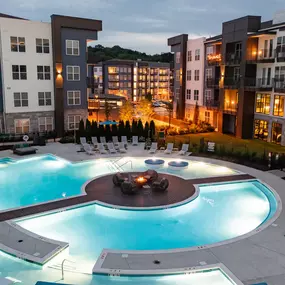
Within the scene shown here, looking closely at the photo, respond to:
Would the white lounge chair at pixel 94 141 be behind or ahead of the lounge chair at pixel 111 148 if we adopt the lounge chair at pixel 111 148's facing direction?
behind

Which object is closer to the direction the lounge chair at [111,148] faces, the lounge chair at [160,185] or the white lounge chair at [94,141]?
the lounge chair

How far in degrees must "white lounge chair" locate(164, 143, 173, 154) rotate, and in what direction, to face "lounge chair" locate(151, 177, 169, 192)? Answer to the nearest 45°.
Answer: approximately 45° to its left

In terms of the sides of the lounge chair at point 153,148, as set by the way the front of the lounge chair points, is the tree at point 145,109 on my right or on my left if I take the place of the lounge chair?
on my right

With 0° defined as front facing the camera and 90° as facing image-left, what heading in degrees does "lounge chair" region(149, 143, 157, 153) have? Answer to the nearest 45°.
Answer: approximately 45°

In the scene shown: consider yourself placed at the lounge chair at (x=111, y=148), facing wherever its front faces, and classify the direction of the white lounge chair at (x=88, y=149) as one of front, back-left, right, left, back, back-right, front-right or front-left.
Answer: back-right

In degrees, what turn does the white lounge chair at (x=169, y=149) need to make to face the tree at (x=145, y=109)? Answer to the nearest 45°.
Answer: approximately 135° to its right

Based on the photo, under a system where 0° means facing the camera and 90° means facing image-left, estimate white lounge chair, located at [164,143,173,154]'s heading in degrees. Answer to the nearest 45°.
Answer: approximately 45°
